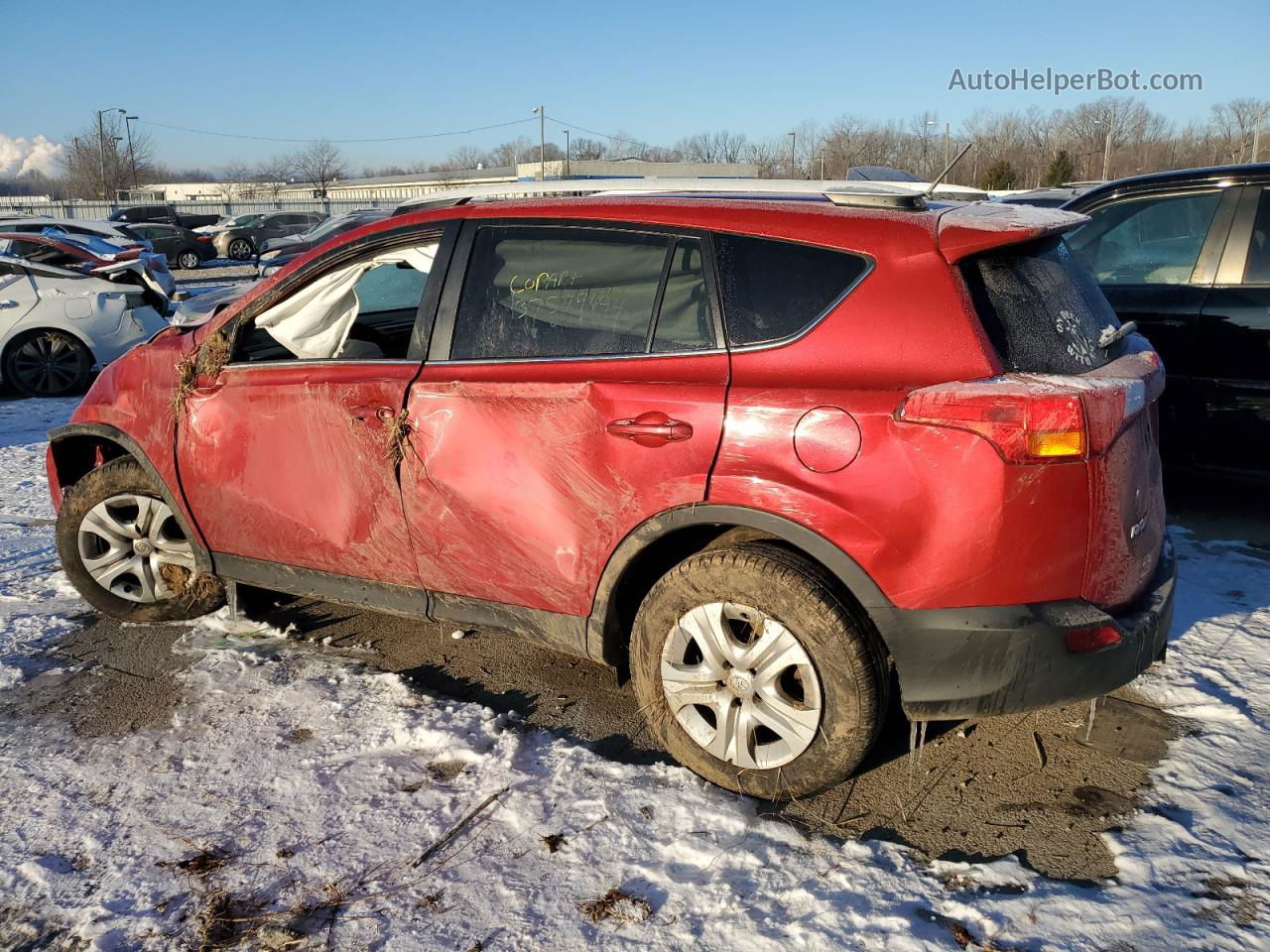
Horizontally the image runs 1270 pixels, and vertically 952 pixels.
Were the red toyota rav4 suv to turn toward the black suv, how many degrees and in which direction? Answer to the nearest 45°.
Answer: approximately 90° to its right

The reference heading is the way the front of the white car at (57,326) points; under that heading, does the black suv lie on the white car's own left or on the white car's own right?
on the white car's own left

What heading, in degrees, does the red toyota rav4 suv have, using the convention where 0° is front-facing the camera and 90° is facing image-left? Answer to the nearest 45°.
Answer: approximately 135°

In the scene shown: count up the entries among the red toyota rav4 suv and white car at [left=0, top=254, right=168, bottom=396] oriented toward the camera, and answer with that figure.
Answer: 0

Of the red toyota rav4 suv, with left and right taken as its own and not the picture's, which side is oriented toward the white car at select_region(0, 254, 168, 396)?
front
